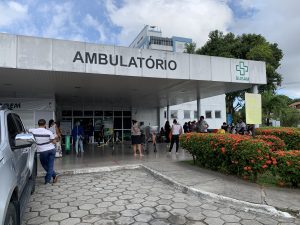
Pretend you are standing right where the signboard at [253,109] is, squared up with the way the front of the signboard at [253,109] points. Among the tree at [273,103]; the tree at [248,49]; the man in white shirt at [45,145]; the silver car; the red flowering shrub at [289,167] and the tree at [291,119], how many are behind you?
3

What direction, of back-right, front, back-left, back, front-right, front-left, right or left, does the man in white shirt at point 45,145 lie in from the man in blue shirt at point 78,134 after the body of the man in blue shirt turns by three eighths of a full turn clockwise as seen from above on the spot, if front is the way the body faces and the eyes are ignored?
back-left

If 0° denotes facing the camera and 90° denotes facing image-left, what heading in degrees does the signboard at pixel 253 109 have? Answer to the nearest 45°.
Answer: approximately 0°

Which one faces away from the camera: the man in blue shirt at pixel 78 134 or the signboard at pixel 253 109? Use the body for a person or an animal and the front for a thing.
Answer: the man in blue shirt

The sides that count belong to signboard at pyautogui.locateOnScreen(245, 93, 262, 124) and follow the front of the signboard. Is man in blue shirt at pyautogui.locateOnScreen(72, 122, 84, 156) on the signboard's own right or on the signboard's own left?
on the signboard's own right

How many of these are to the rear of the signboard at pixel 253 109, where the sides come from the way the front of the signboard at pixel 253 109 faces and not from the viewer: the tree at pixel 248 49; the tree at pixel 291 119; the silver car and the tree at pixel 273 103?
3

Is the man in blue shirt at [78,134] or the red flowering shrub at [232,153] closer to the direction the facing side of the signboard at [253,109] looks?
the red flowering shrub
